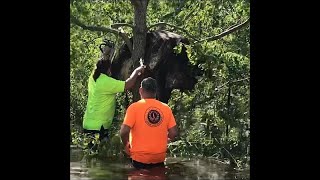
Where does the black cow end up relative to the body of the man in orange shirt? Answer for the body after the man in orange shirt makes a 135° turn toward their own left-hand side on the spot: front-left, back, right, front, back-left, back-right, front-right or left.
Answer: back-right

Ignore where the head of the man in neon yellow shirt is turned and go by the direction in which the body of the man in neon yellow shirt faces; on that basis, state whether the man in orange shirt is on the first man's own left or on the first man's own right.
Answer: on the first man's own right

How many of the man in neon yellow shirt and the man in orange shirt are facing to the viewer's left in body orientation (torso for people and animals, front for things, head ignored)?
0

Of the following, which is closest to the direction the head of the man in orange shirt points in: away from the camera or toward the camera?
away from the camera

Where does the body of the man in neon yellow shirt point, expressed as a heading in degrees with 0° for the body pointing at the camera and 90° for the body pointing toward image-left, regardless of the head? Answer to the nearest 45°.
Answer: approximately 225°

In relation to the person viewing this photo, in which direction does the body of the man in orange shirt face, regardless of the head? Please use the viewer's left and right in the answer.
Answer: facing away from the viewer

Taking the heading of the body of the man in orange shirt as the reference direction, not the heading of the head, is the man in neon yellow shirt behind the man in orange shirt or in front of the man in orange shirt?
in front

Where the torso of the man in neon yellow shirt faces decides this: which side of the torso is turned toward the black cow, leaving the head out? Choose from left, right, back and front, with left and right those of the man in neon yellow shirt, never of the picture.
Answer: front
